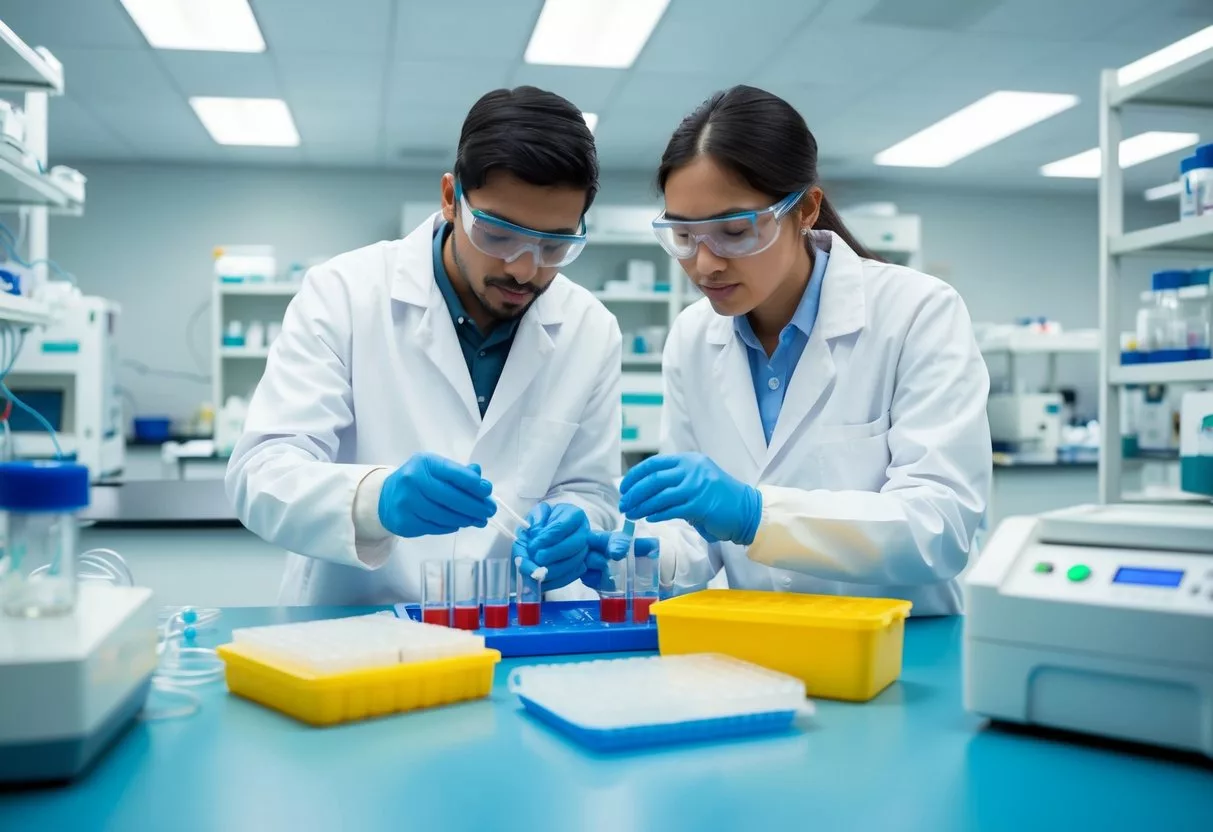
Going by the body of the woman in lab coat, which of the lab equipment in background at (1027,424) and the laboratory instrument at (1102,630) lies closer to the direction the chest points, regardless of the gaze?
the laboratory instrument

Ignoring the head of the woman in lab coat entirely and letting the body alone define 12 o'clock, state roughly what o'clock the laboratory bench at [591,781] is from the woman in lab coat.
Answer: The laboratory bench is roughly at 11 o'clock from the woman in lab coat.

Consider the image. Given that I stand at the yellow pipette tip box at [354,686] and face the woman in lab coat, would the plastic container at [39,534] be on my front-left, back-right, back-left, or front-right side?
back-left

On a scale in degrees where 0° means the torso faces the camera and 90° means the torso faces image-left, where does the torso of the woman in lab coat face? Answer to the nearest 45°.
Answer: approximately 45°

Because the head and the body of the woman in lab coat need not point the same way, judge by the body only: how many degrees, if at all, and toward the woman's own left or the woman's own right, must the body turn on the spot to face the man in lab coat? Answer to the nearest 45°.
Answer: approximately 45° to the woman's own right

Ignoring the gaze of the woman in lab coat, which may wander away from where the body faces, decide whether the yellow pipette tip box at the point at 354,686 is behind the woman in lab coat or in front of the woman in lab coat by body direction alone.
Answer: in front

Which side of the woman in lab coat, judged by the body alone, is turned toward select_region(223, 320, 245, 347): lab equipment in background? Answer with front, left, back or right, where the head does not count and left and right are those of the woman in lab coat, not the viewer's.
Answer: right

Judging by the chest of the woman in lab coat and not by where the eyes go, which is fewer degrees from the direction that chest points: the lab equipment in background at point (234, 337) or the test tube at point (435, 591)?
the test tube

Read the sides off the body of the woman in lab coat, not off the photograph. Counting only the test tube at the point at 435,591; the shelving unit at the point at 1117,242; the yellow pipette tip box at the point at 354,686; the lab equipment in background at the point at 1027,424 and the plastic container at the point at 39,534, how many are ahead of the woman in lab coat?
3

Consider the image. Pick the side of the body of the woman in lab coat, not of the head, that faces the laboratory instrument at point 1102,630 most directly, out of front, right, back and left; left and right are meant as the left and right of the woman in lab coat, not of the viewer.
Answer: left

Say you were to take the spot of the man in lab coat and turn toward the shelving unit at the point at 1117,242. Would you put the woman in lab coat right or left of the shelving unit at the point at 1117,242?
right

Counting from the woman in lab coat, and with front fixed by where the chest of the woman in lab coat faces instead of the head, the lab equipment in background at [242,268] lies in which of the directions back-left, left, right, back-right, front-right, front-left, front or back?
right

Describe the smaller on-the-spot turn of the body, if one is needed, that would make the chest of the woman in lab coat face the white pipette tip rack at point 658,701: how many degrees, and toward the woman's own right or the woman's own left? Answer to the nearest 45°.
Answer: approximately 45° to the woman's own left
